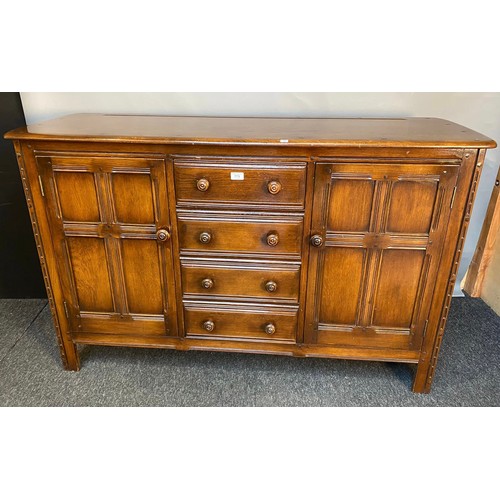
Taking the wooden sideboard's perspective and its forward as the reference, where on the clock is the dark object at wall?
The dark object at wall is roughly at 4 o'clock from the wooden sideboard.

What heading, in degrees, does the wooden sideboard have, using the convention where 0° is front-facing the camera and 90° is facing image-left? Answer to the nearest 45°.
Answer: approximately 0°
